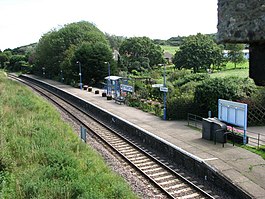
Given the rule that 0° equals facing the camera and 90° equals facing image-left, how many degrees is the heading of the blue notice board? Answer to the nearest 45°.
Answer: approximately 45°

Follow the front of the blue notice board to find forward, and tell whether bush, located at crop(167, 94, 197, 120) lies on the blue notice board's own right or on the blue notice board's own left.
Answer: on the blue notice board's own right

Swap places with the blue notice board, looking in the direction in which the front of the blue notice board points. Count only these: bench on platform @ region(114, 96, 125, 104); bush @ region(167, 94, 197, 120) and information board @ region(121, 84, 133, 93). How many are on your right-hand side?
3

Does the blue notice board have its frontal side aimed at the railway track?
yes

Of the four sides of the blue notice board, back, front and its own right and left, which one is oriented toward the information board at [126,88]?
right

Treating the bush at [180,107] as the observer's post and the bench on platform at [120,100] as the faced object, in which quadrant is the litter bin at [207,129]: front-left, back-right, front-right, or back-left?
back-left

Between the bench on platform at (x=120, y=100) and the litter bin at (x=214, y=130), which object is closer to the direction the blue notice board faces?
the litter bin

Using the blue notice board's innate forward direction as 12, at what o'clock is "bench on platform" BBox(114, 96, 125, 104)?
The bench on platform is roughly at 3 o'clock from the blue notice board.

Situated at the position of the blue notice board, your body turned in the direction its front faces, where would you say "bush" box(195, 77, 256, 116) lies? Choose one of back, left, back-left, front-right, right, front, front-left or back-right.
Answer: back-right

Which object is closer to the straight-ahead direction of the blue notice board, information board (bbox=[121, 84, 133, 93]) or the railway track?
the railway track

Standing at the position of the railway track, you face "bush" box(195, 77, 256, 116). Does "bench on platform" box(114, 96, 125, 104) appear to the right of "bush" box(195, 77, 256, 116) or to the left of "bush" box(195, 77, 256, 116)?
left
